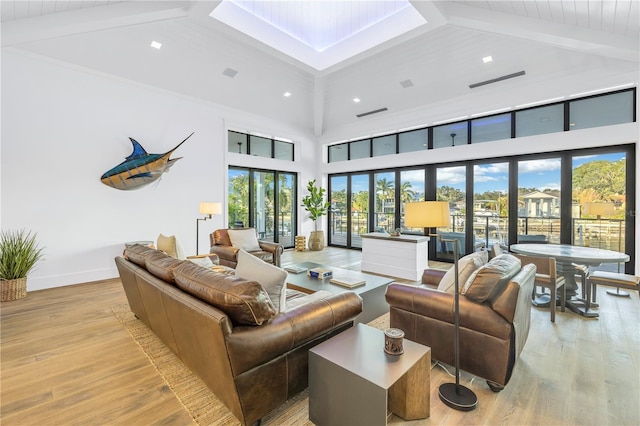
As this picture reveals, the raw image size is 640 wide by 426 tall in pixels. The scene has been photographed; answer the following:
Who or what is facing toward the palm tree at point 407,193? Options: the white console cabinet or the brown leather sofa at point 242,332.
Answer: the brown leather sofa

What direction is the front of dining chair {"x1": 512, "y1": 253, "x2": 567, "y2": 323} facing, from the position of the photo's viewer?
facing away from the viewer and to the right of the viewer

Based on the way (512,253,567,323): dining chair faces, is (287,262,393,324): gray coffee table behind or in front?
behind

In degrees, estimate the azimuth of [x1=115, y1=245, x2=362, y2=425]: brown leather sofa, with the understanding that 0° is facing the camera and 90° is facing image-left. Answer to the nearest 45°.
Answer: approximately 225°

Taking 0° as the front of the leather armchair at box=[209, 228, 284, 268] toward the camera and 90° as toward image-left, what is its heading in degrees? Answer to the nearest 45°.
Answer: approximately 315°

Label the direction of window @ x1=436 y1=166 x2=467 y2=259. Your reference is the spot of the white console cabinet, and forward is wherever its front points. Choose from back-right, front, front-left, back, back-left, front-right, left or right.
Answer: back

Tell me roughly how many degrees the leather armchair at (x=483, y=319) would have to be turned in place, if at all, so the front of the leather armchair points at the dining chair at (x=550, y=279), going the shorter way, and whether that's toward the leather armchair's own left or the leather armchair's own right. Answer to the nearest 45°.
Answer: approximately 90° to the leather armchair's own right

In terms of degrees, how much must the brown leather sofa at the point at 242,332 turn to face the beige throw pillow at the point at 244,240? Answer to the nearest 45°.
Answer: approximately 45° to its left
